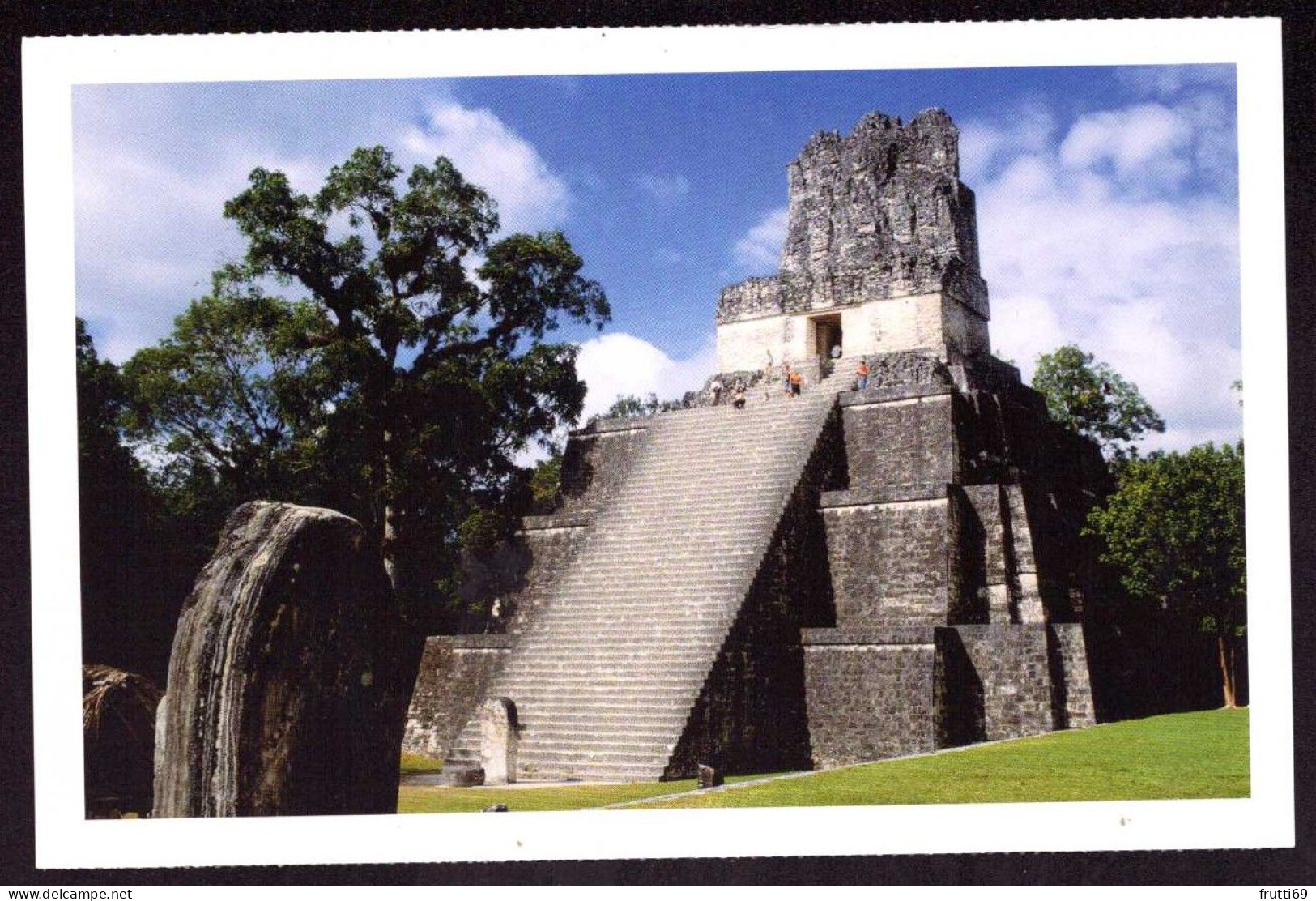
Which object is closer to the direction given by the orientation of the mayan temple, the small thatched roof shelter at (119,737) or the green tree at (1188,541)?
the small thatched roof shelter

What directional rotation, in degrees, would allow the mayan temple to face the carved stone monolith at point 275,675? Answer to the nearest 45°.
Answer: approximately 45° to its left

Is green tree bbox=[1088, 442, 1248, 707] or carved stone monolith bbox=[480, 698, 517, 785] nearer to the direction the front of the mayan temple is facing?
the carved stone monolith

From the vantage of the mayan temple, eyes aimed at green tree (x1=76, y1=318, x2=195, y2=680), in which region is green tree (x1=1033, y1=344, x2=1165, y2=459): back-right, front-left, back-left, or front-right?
back-right

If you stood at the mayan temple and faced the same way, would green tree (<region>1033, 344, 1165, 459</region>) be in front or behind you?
behind

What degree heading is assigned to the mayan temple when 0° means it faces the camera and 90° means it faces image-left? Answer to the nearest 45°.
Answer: approximately 45°

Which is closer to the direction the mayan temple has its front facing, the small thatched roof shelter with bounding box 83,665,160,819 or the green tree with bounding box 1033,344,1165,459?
the small thatched roof shelter

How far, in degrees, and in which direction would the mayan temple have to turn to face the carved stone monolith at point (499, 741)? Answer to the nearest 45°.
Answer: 0° — it already faces it

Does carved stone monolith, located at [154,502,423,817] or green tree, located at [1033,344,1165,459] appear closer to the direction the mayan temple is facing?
the carved stone monolith

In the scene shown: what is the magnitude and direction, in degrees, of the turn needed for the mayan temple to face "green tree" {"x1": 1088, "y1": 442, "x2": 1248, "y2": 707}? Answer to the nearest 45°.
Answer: approximately 135° to its left
